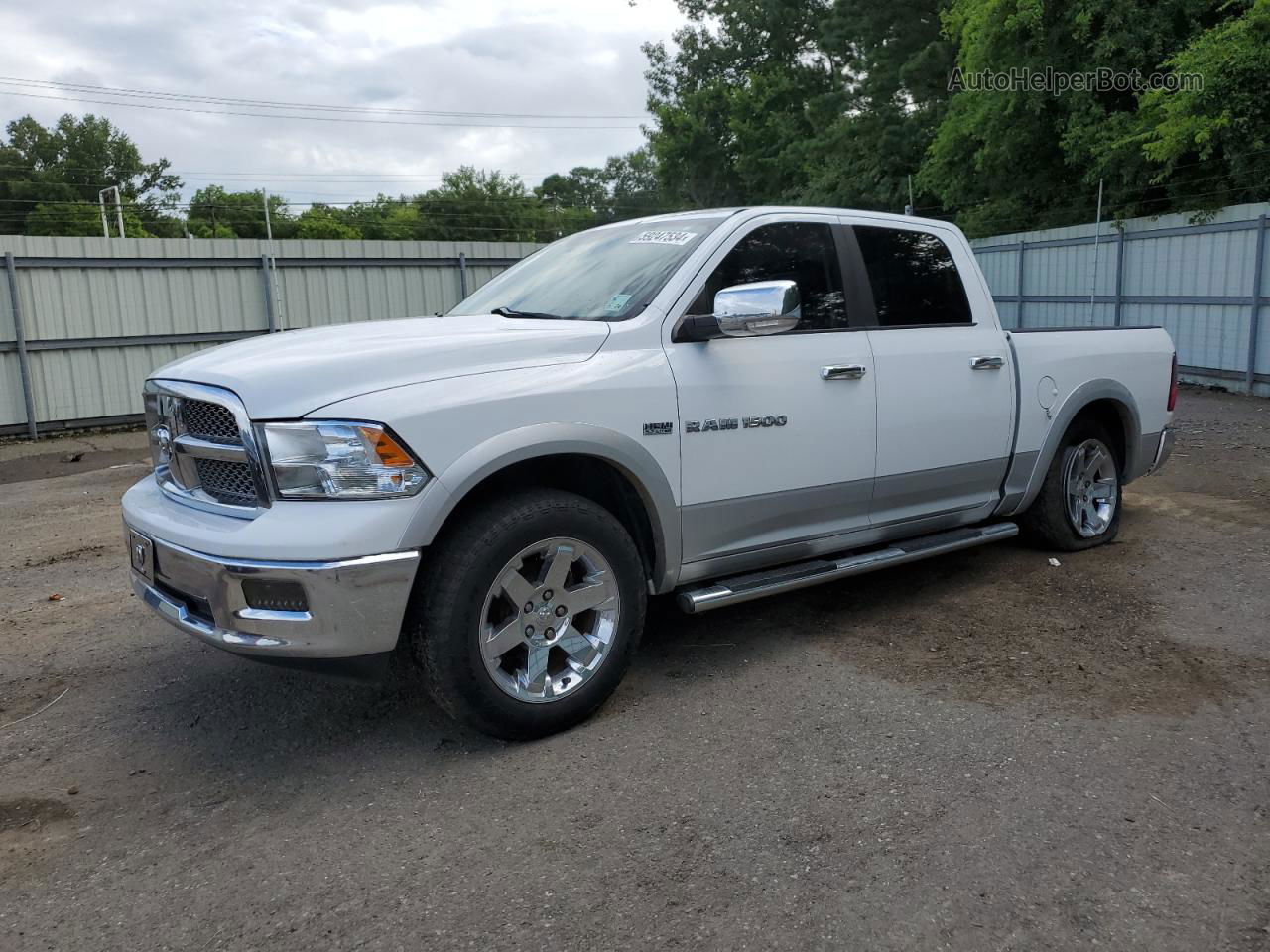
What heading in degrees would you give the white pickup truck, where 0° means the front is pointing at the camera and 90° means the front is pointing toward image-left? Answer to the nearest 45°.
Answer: approximately 45°

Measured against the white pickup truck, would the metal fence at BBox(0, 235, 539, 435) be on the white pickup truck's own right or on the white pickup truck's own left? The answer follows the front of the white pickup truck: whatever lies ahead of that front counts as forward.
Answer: on the white pickup truck's own right

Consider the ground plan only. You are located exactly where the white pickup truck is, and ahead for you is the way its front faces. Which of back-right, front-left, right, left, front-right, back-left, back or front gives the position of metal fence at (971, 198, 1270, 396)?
back

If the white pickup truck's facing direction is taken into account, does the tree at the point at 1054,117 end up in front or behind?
behind

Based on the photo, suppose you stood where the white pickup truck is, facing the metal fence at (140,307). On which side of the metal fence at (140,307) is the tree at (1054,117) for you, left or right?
right

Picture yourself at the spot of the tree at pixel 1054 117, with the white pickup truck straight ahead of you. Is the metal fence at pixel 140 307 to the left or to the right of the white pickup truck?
right
